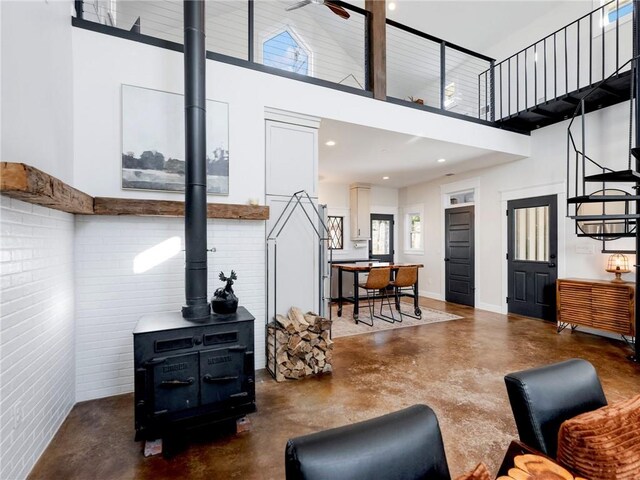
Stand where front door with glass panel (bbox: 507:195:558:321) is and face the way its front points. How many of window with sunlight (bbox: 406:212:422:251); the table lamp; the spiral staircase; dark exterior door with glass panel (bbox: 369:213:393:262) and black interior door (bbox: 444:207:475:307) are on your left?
2

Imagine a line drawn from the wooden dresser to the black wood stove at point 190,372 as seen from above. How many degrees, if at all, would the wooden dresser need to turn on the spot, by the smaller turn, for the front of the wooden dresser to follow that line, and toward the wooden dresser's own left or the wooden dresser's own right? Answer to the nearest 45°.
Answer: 0° — it already faces it

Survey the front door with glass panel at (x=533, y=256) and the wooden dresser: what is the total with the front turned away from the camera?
0

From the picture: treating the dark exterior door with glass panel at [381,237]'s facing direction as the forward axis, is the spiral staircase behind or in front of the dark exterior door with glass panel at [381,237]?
in front

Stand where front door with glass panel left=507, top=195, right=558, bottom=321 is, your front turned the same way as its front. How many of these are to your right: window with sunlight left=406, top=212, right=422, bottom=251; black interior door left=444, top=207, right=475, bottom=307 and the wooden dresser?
2

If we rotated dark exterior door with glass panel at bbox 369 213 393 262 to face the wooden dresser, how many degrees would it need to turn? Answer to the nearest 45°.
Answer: approximately 45° to its left

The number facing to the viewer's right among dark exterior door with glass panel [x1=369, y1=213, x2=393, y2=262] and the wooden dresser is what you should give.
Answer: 0

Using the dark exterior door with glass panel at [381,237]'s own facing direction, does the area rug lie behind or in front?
in front

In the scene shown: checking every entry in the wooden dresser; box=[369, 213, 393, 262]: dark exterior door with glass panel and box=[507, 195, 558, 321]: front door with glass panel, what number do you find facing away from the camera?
0

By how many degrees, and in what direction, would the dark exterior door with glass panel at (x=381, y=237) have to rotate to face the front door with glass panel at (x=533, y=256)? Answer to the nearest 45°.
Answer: approximately 45° to its left

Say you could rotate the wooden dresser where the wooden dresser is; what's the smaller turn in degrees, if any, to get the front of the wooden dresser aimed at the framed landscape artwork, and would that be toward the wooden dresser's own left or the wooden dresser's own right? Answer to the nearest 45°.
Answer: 0° — it already faces it

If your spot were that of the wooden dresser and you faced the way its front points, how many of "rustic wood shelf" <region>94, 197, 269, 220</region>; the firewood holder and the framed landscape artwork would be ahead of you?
3

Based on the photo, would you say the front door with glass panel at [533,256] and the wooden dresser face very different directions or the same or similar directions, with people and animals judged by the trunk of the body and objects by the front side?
same or similar directions

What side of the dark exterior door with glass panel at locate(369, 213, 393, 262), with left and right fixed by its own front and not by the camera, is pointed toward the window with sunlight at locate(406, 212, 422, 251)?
left

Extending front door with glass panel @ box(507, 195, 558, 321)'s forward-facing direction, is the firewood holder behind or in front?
in front

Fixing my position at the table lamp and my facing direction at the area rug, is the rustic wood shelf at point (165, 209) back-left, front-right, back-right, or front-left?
front-left

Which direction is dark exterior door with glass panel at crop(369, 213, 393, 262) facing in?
toward the camera

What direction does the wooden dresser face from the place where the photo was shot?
facing the viewer and to the left of the viewer
